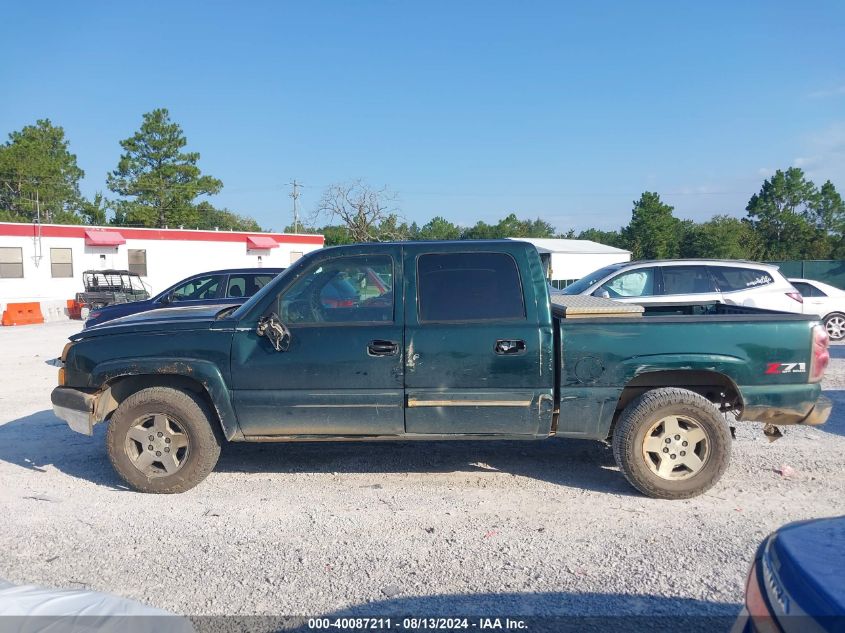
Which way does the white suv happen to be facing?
to the viewer's left

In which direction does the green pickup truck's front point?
to the viewer's left

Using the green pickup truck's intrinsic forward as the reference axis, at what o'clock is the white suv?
The white suv is roughly at 4 o'clock from the green pickup truck.

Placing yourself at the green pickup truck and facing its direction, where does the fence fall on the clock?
The fence is roughly at 4 o'clock from the green pickup truck.

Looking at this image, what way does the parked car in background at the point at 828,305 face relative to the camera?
to the viewer's left

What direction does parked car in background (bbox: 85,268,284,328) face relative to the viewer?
to the viewer's left

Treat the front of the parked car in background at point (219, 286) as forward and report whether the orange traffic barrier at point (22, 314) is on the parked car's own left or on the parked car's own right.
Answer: on the parked car's own right

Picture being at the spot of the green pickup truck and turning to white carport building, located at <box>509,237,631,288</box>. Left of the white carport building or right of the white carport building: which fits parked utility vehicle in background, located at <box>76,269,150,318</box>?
left

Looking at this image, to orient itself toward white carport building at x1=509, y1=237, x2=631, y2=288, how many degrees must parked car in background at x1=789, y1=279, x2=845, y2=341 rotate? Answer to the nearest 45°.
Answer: approximately 45° to its right

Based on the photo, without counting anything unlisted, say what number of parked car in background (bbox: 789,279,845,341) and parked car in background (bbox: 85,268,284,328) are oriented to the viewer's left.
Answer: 2

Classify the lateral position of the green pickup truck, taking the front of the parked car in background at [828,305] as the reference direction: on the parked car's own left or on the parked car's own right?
on the parked car's own left
